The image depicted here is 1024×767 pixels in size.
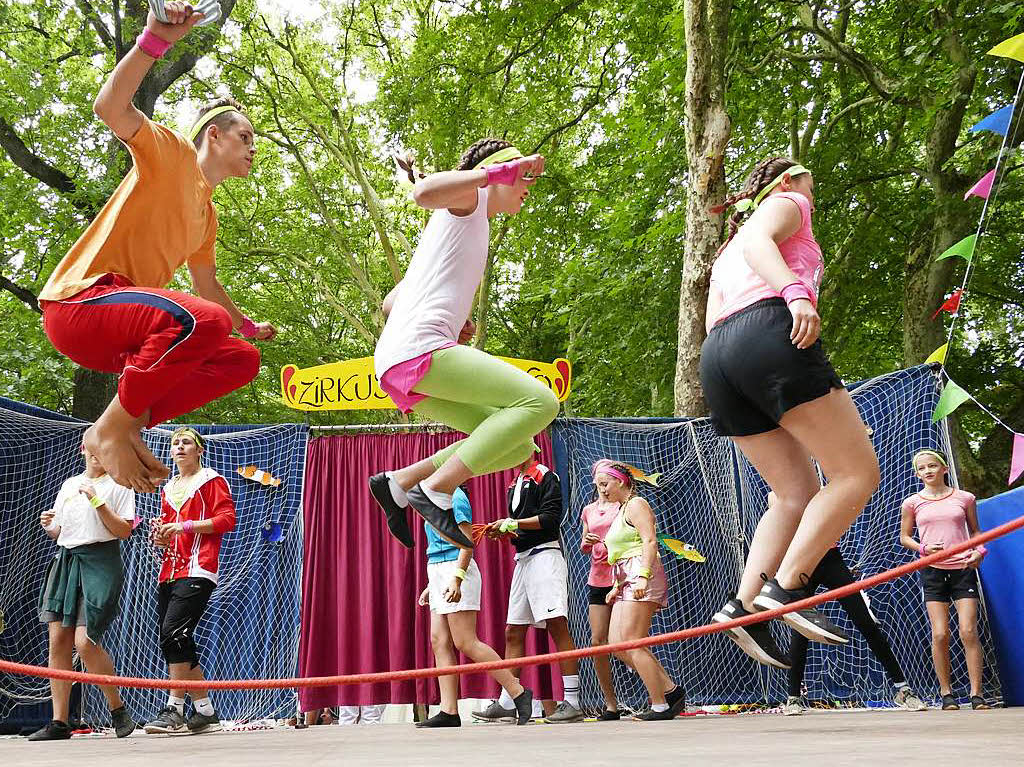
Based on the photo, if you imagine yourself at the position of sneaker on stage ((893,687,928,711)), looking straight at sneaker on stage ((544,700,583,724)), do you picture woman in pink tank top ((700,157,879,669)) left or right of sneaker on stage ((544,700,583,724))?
left

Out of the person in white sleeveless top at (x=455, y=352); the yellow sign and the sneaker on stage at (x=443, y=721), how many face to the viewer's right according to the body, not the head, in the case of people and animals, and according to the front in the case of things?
1

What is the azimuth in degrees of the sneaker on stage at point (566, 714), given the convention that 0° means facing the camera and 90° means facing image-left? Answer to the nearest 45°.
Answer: approximately 45°

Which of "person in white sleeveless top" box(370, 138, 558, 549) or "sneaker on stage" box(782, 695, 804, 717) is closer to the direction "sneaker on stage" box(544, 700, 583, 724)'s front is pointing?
the person in white sleeveless top

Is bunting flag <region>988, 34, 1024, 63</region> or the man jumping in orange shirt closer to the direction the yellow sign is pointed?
the man jumping in orange shirt

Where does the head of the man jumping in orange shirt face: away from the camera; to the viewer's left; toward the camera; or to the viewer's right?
to the viewer's right
